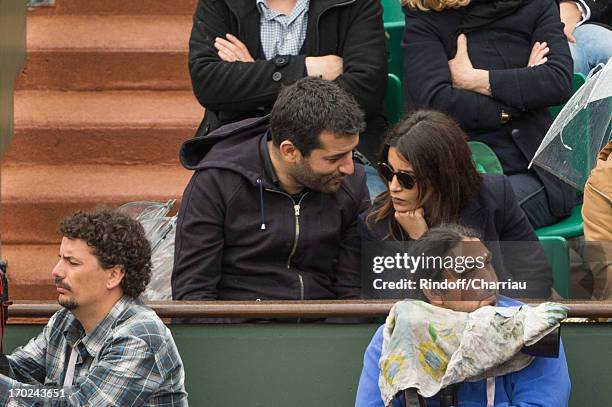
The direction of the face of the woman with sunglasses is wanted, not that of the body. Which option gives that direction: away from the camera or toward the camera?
toward the camera

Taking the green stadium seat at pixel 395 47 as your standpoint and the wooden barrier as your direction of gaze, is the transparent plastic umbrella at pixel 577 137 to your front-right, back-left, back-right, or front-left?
front-left

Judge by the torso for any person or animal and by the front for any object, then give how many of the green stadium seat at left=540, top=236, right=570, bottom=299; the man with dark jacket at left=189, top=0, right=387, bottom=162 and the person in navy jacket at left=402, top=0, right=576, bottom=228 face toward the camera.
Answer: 3

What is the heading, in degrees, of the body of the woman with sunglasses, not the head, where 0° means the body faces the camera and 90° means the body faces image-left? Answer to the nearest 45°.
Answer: approximately 45°

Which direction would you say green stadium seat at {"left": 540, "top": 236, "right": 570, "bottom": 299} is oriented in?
toward the camera

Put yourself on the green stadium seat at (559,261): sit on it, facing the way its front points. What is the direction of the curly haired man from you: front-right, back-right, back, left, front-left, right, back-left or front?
front-right

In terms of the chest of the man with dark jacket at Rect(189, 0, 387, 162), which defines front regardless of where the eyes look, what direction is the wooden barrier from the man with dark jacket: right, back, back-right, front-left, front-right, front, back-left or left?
front

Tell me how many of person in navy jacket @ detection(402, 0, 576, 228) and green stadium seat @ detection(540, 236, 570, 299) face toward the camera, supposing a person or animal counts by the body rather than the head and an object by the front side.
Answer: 2

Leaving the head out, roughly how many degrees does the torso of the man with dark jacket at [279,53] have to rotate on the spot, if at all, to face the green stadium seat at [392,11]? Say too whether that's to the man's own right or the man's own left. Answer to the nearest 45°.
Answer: approximately 135° to the man's own left

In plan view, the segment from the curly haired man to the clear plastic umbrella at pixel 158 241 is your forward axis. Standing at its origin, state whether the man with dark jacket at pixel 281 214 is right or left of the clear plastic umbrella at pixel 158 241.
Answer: right

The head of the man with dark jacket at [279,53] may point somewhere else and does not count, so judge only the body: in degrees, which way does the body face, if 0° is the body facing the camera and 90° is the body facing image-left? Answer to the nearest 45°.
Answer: approximately 0°

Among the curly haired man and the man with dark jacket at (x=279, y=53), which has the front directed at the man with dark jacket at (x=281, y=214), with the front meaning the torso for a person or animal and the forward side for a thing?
the man with dark jacket at (x=279, y=53)

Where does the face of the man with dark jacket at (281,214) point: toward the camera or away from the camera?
toward the camera
